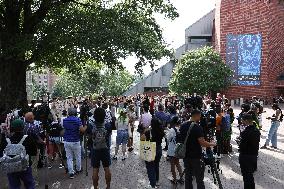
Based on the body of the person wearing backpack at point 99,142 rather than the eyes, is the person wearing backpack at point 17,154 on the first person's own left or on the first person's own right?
on the first person's own left

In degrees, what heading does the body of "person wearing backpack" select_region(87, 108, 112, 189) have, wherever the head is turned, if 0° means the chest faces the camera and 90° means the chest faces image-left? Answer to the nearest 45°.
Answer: approximately 180°

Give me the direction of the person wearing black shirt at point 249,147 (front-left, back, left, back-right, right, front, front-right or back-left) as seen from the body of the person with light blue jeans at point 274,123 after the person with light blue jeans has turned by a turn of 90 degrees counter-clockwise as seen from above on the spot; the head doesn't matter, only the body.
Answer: front

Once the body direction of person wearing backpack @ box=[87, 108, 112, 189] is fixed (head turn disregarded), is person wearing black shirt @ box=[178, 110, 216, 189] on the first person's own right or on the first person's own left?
on the first person's own right

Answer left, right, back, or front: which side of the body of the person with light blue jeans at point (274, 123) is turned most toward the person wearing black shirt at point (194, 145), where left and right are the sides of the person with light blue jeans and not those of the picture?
left

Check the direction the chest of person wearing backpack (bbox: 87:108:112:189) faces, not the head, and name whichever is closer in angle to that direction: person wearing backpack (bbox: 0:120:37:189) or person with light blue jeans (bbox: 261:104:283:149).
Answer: the person with light blue jeans

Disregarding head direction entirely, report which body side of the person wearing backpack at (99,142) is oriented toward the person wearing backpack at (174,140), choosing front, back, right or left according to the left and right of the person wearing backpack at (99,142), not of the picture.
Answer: right

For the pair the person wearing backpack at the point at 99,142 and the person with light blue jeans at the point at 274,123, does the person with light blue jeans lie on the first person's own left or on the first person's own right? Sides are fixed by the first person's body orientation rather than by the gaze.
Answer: on the first person's own right

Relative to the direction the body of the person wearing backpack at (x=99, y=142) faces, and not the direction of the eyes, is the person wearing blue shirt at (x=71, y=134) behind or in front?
in front

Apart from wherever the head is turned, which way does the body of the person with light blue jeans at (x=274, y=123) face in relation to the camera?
to the viewer's left

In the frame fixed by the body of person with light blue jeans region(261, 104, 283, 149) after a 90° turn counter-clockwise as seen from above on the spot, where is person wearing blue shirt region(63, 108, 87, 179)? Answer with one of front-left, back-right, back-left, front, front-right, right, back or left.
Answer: front-right

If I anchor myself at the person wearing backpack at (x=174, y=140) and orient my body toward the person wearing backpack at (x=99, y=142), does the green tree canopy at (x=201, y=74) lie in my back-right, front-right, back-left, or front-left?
back-right

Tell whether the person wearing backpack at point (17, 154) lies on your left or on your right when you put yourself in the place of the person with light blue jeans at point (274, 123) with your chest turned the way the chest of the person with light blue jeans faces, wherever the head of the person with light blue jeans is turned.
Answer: on your left

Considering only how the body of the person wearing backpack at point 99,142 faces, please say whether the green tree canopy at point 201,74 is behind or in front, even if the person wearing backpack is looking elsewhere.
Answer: in front
